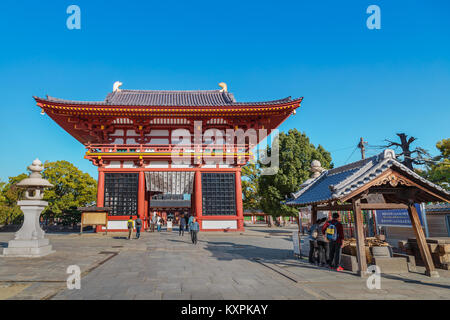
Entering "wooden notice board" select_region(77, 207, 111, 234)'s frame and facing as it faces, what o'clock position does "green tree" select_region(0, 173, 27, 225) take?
The green tree is roughly at 5 o'clock from the wooden notice board.

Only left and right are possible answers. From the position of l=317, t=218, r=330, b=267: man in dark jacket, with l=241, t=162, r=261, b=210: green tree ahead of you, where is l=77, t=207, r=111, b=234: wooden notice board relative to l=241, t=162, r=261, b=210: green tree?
left

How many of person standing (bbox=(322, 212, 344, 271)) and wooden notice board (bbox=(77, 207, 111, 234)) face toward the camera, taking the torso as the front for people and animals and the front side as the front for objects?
1

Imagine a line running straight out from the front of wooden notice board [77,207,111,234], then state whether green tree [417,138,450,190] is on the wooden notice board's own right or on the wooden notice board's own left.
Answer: on the wooden notice board's own left

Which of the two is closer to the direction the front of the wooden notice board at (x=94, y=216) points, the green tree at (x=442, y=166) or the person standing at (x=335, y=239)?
the person standing

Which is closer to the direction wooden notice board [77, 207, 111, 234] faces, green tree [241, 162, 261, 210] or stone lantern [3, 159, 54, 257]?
the stone lantern

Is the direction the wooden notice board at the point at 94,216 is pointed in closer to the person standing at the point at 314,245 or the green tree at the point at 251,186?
the person standing

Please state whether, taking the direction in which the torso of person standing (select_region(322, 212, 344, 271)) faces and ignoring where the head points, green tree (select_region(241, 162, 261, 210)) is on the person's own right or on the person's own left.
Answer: on the person's own left

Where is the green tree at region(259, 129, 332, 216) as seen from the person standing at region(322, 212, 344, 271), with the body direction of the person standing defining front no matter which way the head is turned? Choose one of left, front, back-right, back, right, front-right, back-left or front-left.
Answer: front-left

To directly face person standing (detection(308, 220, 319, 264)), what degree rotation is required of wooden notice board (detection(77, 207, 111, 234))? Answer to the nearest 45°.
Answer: approximately 45° to its left

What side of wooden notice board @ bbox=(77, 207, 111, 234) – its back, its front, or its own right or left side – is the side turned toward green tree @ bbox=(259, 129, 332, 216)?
left

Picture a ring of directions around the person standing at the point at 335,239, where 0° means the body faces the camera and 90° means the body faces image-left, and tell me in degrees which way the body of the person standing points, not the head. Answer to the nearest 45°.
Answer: approximately 225°

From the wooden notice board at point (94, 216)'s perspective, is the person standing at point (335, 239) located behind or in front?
in front
